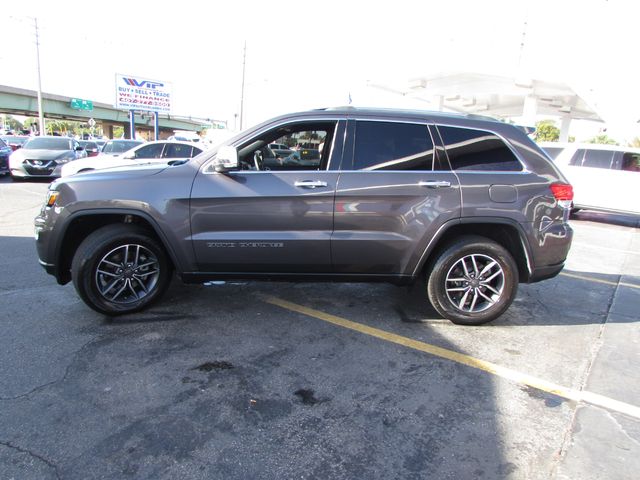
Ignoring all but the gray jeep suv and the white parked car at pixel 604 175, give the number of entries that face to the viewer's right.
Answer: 1

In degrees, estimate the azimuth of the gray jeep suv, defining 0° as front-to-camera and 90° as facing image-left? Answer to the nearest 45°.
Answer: approximately 90°

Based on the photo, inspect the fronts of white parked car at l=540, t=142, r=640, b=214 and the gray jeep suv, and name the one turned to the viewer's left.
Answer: the gray jeep suv

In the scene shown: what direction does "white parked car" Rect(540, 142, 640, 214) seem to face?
to the viewer's right

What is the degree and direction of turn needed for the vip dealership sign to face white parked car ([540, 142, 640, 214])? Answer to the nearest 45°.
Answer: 0° — it already faces it

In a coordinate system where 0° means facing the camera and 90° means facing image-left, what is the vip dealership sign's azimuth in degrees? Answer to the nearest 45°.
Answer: approximately 315°
